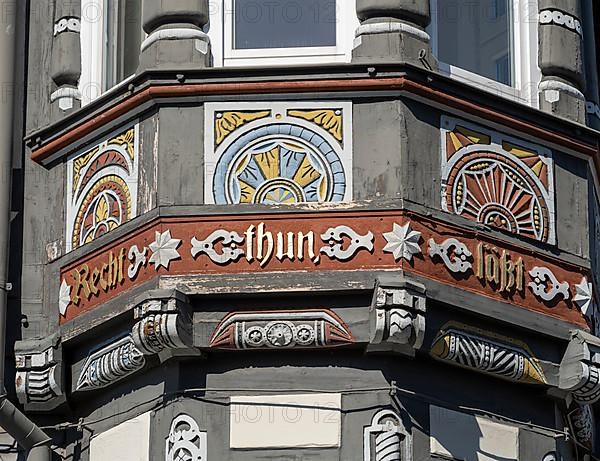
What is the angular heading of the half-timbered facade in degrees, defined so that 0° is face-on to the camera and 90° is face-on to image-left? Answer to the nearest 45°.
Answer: approximately 0°
